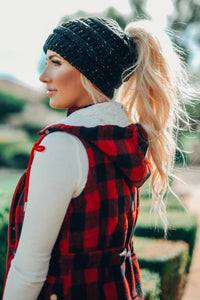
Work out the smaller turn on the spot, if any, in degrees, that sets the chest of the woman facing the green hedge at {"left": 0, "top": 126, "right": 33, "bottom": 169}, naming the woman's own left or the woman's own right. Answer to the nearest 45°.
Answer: approximately 45° to the woman's own right

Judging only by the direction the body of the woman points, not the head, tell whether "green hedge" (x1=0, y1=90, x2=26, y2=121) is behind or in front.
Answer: in front

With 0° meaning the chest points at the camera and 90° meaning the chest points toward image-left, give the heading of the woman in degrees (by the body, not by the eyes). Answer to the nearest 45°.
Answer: approximately 135°

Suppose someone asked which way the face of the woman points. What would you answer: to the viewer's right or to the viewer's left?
to the viewer's left

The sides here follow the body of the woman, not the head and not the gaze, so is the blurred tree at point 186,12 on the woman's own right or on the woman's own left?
on the woman's own right

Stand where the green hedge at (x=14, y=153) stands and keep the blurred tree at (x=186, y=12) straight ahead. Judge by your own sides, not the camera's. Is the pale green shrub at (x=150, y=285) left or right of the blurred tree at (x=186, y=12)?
right
